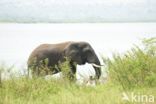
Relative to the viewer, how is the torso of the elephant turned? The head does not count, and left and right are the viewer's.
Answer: facing to the right of the viewer
